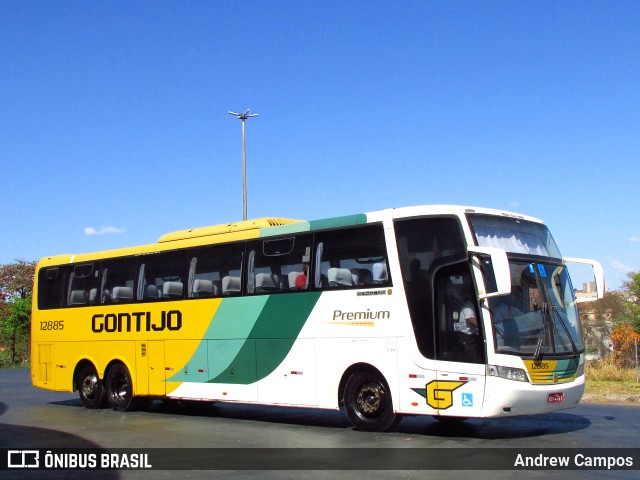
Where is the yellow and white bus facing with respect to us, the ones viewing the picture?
facing the viewer and to the right of the viewer

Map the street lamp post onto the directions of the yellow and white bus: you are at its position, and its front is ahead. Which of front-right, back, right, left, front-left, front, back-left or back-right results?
back-left

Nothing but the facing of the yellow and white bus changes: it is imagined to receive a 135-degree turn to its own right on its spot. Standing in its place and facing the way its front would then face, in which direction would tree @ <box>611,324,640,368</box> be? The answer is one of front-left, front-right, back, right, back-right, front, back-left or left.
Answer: back-right

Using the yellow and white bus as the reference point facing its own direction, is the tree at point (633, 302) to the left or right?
on its left

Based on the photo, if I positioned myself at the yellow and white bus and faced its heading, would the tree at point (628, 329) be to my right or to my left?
on my left
